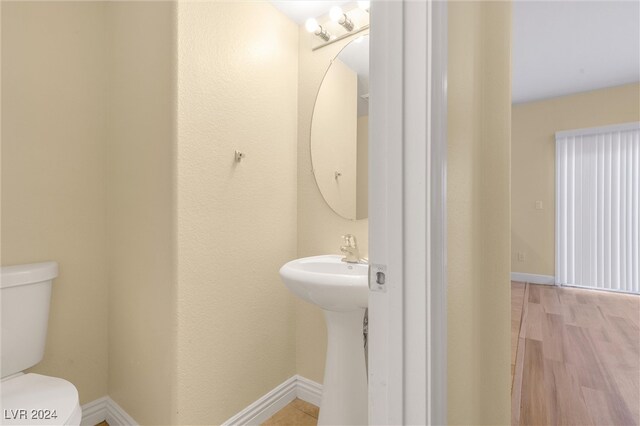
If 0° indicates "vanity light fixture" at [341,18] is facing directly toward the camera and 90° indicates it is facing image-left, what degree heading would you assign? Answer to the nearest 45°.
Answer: approximately 45°

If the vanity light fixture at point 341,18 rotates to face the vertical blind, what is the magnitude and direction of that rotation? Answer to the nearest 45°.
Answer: approximately 180°

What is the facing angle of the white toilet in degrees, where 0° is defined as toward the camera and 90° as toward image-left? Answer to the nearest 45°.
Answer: approximately 315°
